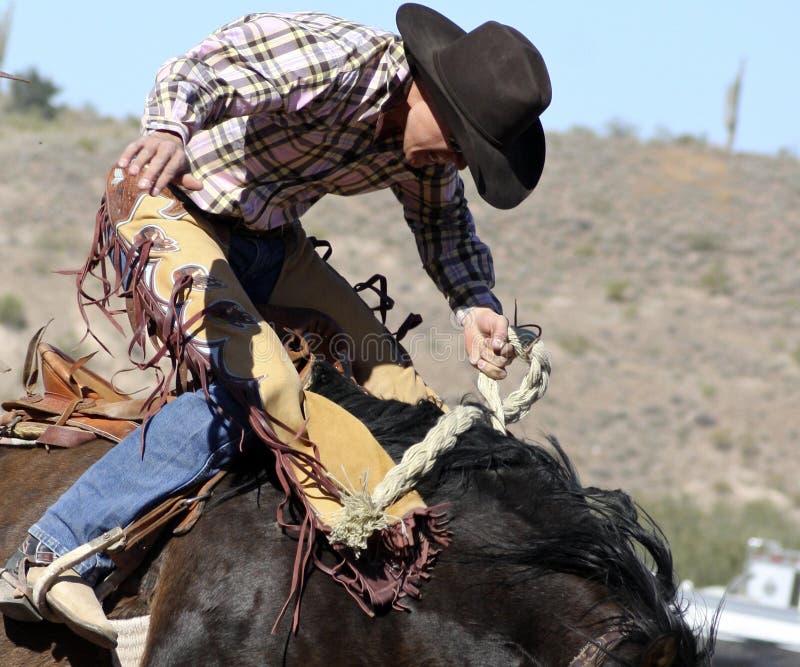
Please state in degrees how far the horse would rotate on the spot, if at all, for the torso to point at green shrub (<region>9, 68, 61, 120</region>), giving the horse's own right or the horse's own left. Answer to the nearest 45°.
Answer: approximately 90° to the horse's own left

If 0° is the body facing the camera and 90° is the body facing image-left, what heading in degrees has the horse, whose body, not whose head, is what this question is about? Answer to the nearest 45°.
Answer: approximately 270°

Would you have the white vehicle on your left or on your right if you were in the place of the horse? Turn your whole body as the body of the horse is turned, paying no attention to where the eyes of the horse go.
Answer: on your left

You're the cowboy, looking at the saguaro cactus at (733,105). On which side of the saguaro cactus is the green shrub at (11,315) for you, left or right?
left

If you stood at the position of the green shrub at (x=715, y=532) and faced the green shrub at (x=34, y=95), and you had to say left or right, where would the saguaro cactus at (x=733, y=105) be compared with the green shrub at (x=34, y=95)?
right

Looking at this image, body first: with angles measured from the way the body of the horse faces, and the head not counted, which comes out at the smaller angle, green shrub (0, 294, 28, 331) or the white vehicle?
the white vehicle

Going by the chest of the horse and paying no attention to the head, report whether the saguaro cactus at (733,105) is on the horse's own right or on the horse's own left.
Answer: on the horse's own left

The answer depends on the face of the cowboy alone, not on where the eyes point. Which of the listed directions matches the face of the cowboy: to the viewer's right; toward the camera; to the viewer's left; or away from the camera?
to the viewer's right

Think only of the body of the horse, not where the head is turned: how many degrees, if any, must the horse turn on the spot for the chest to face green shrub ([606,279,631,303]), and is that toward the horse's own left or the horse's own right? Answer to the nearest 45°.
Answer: approximately 90° to the horse's own left

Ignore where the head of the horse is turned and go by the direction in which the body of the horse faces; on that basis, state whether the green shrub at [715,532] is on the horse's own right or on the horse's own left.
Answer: on the horse's own left
